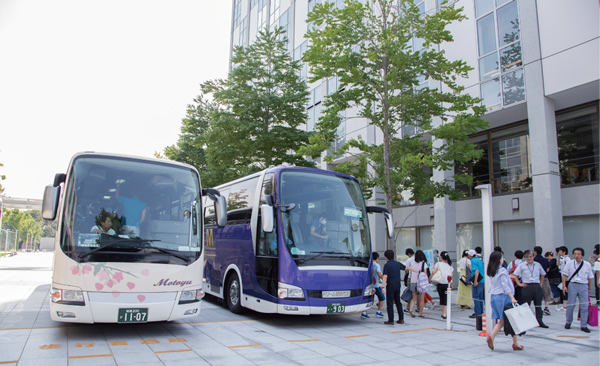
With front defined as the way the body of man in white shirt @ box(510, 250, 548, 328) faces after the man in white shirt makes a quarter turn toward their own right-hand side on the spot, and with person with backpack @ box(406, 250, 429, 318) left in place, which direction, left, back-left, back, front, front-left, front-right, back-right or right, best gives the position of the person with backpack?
front

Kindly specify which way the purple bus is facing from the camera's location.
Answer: facing the viewer and to the right of the viewer

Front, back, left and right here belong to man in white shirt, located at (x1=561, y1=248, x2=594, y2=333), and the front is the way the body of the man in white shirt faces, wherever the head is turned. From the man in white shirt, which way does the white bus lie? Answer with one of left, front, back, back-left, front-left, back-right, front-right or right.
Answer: front-right

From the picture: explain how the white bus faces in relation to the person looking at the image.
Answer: facing the viewer

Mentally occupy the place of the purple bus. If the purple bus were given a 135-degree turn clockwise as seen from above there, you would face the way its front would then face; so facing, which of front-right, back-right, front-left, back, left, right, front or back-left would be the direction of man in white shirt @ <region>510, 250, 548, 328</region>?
back

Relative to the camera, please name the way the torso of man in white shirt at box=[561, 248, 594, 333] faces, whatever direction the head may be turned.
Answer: toward the camera

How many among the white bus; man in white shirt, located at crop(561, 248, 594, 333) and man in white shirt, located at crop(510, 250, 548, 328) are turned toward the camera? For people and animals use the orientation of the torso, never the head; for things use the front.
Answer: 3

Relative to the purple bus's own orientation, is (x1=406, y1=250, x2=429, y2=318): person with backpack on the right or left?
on its left

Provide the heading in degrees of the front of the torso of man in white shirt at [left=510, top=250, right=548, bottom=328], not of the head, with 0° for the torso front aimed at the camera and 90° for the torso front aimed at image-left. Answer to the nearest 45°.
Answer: approximately 0°

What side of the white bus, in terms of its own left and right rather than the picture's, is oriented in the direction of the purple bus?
left

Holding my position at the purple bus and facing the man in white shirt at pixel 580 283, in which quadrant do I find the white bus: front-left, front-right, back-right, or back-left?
back-right

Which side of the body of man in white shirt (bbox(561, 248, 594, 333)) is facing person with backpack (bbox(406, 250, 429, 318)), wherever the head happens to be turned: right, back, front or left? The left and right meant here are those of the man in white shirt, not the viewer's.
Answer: right

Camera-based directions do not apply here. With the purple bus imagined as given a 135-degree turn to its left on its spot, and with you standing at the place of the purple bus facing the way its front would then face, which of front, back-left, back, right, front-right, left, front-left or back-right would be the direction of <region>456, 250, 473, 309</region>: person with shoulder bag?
front-right

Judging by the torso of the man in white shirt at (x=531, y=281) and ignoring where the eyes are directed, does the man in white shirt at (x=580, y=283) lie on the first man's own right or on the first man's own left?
on the first man's own left
